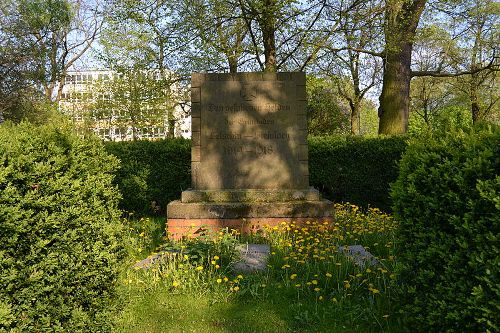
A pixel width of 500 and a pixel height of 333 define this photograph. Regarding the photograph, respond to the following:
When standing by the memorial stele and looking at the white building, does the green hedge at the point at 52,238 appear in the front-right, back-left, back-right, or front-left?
back-left

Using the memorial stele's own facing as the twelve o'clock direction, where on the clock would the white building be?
The white building is roughly at 5 o'clock from the memorial stele.

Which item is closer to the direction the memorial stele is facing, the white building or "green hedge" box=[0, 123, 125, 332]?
the green hedge

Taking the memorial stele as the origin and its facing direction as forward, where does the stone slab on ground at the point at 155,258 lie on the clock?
The stone slab on ground is roughly at 1 o'clock from the memorial stele.

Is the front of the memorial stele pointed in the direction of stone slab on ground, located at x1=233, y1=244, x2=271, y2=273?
yes

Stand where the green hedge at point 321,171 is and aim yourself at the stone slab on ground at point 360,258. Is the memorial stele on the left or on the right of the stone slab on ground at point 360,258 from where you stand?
right

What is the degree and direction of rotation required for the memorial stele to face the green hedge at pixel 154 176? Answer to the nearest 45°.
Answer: approximately 135° to its right

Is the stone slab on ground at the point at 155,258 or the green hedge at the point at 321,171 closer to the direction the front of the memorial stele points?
the stone slab on ground

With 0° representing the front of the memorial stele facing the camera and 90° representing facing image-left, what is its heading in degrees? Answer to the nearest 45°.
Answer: approximately 0°

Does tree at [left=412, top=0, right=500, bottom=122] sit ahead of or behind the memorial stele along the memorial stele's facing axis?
behind
